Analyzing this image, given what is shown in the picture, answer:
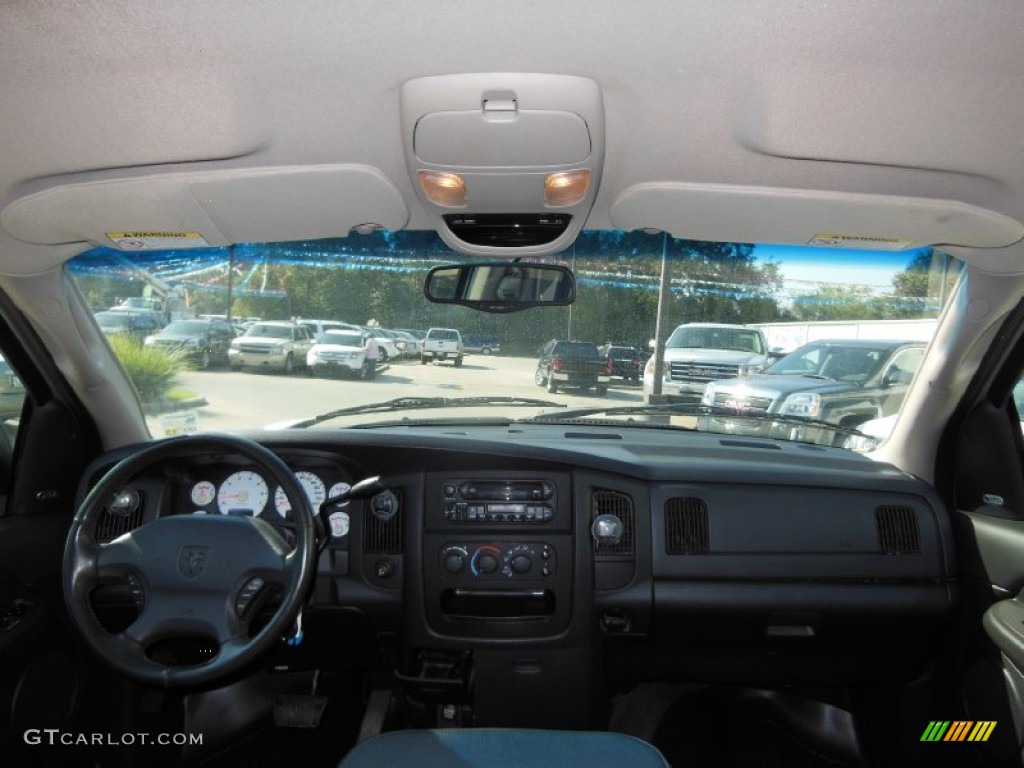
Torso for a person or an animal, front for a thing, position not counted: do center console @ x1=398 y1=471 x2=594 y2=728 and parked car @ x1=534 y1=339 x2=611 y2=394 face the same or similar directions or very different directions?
very different directions

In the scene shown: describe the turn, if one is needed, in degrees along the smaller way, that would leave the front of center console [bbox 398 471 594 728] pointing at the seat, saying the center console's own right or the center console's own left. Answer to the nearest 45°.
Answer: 0° — it already faces it

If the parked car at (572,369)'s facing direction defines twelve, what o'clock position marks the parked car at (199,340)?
the parked car at (199,340) is roughly at 9 o'clock from the parked car at (572,369).

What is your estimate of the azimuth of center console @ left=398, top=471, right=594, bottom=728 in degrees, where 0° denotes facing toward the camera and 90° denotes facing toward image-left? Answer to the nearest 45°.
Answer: approximately 0°

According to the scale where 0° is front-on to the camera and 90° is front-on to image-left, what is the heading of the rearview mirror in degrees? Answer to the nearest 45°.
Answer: approximately 0°

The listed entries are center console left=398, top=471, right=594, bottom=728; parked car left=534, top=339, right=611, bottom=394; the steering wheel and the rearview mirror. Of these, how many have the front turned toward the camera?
3

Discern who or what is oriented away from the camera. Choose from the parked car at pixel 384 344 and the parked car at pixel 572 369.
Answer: the parked car at pixel 572 369
